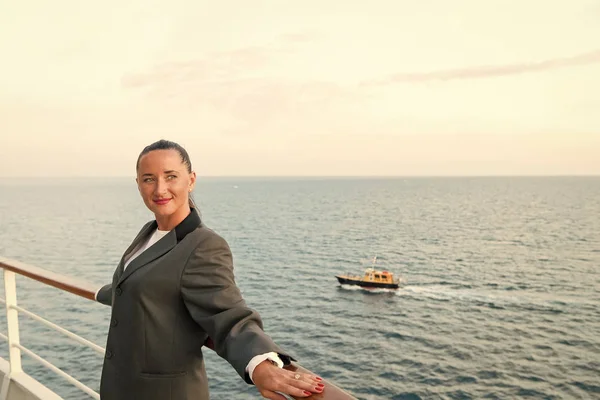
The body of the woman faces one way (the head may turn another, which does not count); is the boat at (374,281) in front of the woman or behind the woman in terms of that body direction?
behind

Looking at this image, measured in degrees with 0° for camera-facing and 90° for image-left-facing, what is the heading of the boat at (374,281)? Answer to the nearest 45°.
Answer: approximately 90°

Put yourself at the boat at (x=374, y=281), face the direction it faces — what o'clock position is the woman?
The woman is roughly at 9 o'clock from the boat.

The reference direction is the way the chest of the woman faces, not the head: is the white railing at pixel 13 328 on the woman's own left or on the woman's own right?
on the woman's own right
